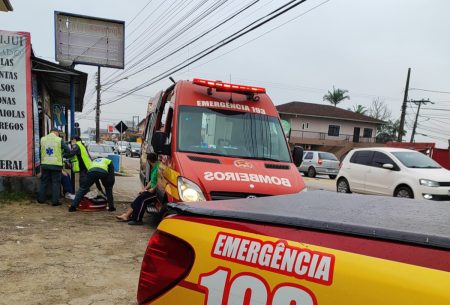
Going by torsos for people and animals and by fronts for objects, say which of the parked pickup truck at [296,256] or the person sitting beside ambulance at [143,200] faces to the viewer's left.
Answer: the person sitting beside ambulance

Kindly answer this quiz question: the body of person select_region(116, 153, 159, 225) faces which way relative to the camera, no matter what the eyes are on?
to the viewer's left

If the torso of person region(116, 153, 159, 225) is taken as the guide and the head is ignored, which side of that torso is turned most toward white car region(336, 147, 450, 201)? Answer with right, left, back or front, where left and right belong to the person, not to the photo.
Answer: back

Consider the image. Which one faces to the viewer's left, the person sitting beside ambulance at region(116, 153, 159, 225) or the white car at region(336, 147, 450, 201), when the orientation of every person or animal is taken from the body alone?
the person sitting beside ambulance

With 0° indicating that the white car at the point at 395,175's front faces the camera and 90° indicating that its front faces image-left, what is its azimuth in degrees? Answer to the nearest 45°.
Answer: approximately 315°

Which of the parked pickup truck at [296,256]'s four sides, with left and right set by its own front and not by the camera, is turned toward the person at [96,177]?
back

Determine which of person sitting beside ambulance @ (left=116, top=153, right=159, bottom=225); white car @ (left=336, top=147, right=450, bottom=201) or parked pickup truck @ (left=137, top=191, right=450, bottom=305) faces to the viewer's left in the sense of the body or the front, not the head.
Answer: the person sitting beside ambulance
